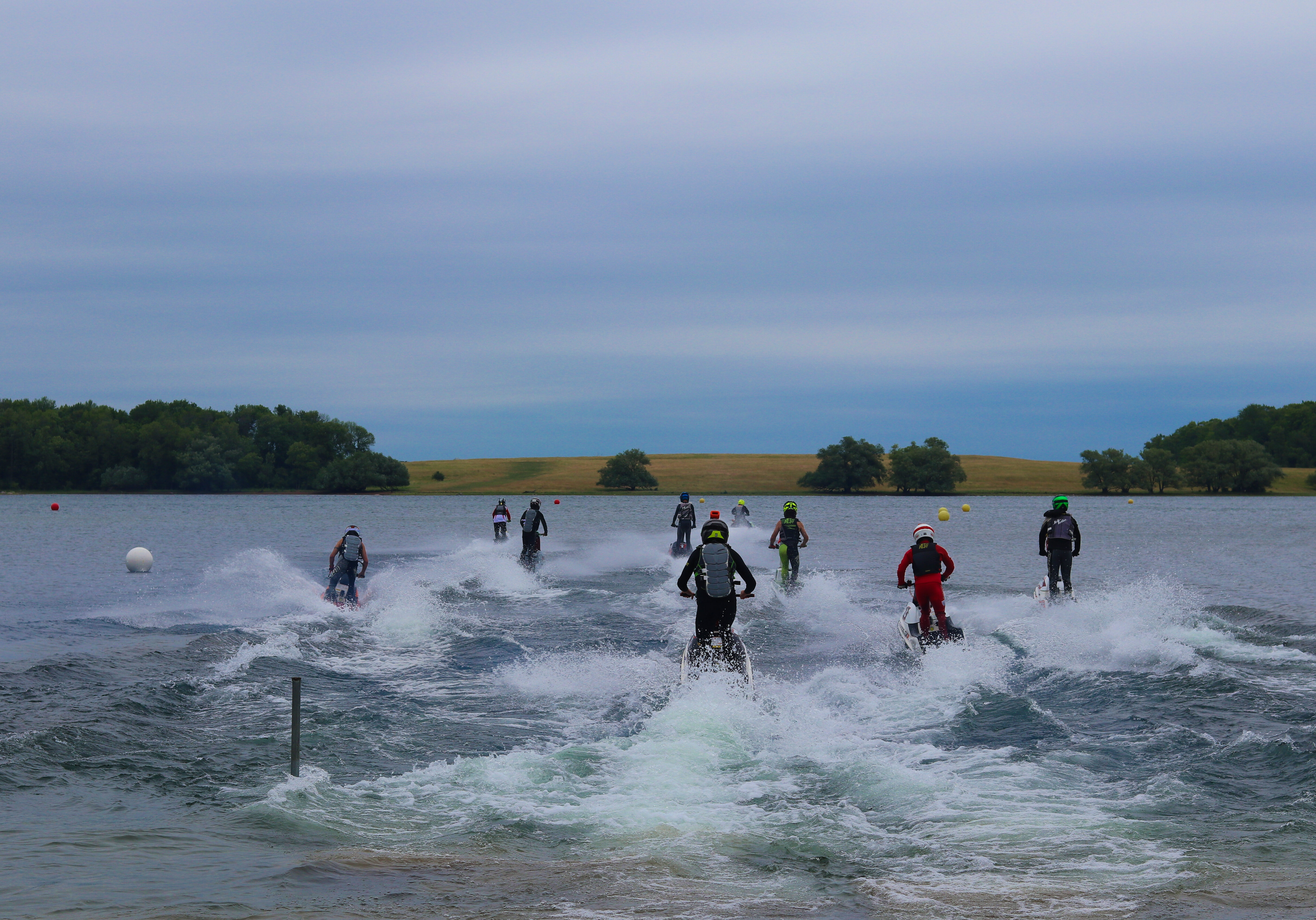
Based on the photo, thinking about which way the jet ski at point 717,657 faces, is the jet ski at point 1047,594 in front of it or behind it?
in front

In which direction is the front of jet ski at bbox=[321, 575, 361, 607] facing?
away from the camera

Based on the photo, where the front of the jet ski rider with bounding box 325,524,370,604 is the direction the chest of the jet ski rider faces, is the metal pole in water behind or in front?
behind

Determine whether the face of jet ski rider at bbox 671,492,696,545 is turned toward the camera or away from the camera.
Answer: away from the camera

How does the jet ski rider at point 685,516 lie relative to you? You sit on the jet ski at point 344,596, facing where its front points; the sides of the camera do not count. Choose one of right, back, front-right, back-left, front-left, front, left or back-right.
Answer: front-right

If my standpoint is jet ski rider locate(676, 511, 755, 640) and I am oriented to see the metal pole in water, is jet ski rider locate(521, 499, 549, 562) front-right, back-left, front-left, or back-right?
back-right

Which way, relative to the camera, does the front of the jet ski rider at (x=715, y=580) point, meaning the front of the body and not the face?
away from the camera

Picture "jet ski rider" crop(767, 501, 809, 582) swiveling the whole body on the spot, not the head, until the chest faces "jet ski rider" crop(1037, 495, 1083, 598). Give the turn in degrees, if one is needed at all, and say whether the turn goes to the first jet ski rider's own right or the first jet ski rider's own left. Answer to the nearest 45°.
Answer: approximately 135° to the first jet ski rider's own right

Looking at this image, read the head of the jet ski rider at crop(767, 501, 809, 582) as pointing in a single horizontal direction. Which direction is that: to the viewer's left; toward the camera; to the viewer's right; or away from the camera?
away from the camera

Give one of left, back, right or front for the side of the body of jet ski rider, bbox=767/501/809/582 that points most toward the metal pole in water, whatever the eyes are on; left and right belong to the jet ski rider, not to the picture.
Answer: back

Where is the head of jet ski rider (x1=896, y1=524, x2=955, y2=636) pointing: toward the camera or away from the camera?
away from the camera

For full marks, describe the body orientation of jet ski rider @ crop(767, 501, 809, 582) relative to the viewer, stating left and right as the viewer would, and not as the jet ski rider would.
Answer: facing away from the viewer

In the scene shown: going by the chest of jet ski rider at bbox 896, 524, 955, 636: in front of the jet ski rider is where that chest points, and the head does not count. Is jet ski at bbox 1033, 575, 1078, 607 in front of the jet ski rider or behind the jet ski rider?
in front

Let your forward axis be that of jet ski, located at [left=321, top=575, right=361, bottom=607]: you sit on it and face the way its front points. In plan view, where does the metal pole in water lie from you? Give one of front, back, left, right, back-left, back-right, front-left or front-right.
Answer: back

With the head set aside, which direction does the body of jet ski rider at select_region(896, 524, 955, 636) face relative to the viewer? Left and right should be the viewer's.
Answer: facing away from the viewer

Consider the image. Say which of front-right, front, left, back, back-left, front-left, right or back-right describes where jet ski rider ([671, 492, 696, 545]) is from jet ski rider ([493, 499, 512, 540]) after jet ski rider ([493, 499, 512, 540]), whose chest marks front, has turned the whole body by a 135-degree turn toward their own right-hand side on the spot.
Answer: front

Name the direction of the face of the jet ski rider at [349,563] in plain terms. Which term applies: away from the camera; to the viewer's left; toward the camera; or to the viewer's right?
away from the camera

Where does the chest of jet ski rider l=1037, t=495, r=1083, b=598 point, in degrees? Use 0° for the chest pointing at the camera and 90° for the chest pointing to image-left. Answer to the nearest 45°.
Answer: approximately 180°

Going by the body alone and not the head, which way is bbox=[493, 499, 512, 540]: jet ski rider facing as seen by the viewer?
away from the camera
